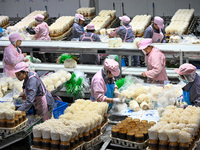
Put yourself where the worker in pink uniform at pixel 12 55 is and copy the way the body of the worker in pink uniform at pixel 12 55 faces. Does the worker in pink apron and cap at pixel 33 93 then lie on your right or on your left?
on your right

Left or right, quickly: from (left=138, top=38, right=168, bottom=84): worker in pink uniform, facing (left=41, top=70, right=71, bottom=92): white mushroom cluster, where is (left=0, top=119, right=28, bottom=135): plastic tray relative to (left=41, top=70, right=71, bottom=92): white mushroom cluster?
left

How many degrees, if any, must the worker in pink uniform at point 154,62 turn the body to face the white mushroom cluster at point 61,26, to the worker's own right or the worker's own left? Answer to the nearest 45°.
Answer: approximately 45° to the worker's own right

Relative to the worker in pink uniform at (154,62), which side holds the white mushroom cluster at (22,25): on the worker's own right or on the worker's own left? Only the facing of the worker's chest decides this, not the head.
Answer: on the worker's own right

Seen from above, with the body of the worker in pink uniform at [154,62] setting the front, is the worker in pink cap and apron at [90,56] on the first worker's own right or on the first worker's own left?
on the first worker's own right
